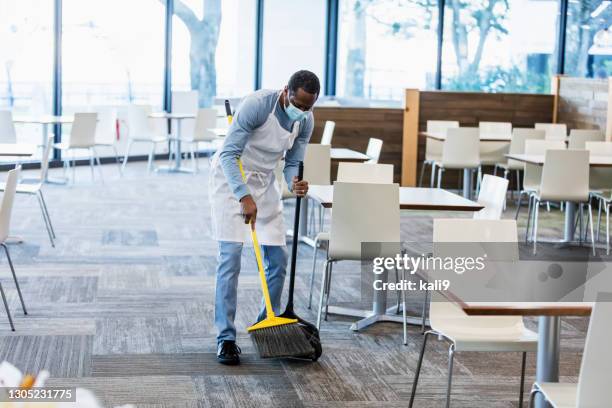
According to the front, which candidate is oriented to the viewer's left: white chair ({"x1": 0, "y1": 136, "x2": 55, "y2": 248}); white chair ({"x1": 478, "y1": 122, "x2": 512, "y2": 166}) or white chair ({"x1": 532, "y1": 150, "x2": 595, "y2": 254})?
white chair ({"x1": 0, "y1": 136, "x2": 55, "y2": 248})

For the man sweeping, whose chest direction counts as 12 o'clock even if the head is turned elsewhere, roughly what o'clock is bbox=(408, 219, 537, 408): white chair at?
The white chair is roughly at 12 o'clock from the man sweeping.

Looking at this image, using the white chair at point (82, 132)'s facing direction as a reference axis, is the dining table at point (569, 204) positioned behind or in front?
behind

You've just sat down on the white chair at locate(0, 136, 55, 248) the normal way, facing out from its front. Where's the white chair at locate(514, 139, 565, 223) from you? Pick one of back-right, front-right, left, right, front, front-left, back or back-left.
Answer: back

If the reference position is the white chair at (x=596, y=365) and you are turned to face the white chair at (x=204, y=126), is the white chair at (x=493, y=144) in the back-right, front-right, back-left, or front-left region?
front-right

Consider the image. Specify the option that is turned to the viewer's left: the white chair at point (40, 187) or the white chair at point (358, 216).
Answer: the white chair at point (40, 187)

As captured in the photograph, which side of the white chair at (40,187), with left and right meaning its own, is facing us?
left

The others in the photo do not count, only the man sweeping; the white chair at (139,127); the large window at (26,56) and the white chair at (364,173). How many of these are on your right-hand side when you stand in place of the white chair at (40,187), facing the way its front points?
2

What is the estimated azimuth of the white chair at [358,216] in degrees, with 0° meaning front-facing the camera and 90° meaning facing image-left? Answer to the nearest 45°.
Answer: approximately 180°

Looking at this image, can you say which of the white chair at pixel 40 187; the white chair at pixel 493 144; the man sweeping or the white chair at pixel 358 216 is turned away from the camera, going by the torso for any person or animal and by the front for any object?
the white chair at pixel 358 216
